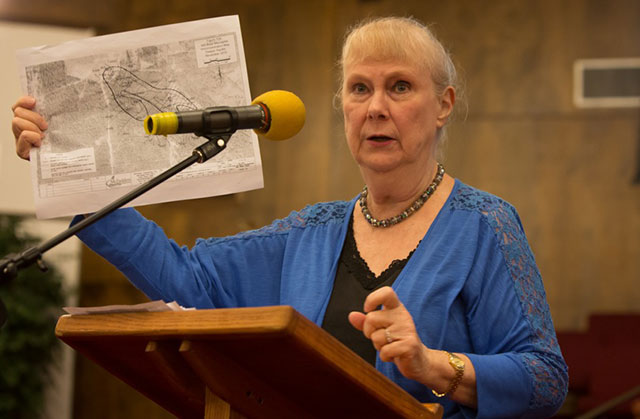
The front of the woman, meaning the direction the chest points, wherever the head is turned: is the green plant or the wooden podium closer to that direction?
the wooden podium

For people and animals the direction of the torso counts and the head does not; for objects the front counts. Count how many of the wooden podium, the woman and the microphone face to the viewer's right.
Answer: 1

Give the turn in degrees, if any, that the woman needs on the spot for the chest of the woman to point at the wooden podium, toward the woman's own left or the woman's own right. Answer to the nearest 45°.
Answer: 0° — they already face it

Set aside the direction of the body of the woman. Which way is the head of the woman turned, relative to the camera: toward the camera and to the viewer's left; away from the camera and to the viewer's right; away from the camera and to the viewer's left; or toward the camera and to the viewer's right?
toward the camera and to the viewer's left

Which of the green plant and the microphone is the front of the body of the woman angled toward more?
the microphone

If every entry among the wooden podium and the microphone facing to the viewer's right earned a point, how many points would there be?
1

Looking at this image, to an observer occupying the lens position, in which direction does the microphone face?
facing to the right of the viewer

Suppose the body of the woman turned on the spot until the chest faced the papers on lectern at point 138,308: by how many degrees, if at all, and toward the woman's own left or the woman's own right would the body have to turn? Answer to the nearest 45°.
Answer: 0° — they already face it

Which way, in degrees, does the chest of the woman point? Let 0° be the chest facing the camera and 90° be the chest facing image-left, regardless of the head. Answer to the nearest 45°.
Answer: approximately 45°

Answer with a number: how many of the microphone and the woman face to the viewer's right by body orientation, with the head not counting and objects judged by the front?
1

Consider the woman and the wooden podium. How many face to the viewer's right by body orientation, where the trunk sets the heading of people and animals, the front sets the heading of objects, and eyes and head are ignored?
0
